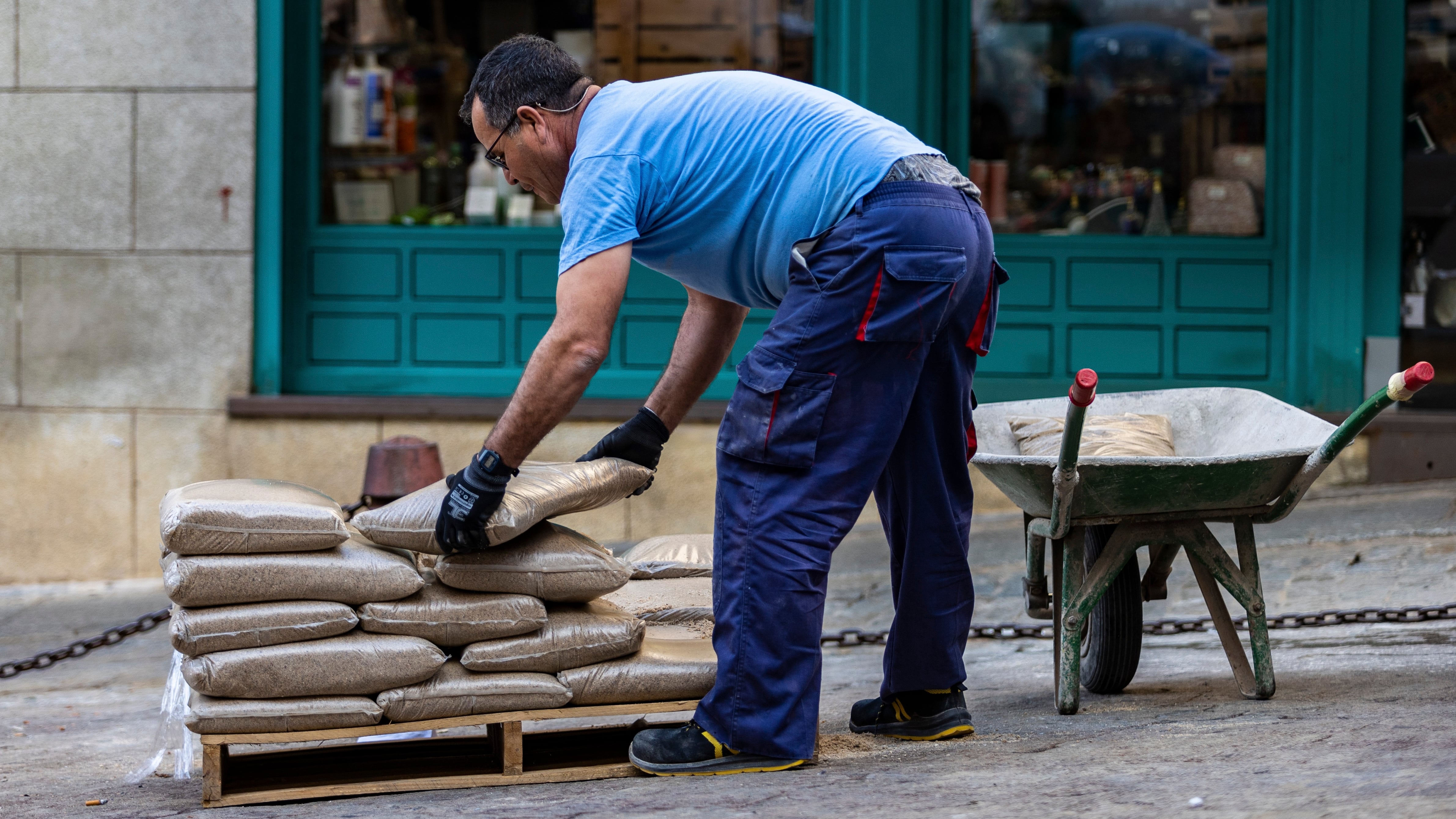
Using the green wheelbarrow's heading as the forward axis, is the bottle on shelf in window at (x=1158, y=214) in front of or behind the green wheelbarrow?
in front

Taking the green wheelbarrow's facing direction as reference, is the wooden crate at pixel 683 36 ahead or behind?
ahead

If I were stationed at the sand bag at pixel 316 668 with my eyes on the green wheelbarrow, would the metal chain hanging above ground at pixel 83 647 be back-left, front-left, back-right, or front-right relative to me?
back-left

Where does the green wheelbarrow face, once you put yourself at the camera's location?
facing away from the viewer and to the left of the viewer

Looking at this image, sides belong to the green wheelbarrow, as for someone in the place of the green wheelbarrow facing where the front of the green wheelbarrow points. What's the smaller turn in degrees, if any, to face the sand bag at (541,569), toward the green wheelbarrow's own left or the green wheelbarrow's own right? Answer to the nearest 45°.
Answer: approximately 90° to the green wheelbarrow's own left

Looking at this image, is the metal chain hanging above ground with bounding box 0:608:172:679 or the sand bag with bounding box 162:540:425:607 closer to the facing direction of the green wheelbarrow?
the metal chain hanging above ground

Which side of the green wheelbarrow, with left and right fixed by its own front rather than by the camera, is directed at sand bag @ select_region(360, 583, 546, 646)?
left

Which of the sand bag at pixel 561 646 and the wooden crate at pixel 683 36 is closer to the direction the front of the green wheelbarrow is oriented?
the wooden crate

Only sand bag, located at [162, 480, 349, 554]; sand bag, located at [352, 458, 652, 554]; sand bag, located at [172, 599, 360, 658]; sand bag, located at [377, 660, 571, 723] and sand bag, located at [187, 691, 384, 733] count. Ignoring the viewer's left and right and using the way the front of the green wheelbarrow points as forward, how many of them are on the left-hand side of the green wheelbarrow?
5

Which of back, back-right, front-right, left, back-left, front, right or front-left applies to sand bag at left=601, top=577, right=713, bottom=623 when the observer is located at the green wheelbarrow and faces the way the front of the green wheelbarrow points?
front-left

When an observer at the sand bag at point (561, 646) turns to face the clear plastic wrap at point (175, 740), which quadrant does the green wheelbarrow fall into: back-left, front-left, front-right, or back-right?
back-right

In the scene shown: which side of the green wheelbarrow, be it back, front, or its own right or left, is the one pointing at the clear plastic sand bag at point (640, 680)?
left

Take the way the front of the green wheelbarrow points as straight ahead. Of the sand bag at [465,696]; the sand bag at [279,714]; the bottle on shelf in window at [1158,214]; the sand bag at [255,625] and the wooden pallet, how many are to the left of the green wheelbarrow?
4
